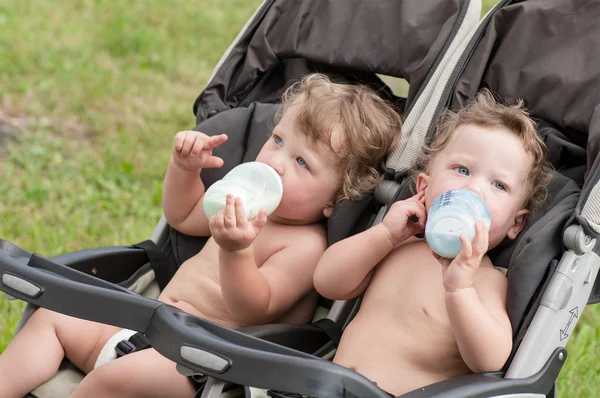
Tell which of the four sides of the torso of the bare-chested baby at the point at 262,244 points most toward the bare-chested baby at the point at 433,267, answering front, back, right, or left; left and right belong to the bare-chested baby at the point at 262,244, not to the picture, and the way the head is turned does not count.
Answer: left

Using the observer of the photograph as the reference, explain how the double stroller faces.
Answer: facing the viewer and to the left of the viewer
